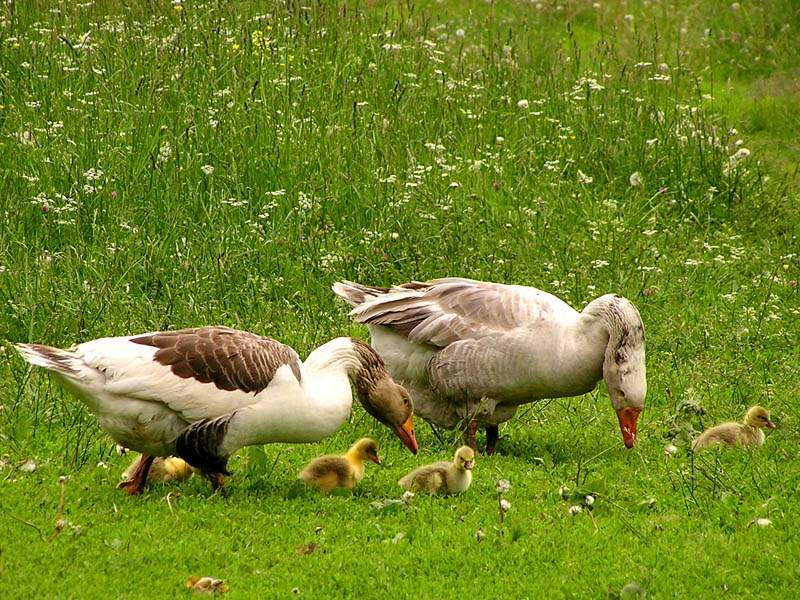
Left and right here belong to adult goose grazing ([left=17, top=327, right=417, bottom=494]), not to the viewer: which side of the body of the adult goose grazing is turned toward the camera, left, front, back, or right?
right

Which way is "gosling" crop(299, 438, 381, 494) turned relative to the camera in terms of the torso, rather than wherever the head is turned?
to the viewer's right

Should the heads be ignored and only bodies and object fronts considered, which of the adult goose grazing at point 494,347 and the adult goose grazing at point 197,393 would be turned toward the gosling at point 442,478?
the adult goose grazing at point 197,393

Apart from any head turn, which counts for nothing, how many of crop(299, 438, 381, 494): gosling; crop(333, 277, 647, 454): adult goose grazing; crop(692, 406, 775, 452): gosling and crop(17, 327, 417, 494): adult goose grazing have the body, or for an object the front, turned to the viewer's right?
4

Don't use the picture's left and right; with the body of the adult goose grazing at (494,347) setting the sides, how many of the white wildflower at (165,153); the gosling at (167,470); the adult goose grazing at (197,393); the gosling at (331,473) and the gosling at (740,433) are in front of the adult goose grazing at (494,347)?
1

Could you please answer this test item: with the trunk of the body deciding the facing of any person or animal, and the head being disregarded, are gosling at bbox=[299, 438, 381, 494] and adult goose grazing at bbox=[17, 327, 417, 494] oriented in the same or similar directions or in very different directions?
same or similar directions

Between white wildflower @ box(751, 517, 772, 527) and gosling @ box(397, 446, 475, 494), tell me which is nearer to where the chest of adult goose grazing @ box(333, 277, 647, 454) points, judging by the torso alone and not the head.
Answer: the white wildflower

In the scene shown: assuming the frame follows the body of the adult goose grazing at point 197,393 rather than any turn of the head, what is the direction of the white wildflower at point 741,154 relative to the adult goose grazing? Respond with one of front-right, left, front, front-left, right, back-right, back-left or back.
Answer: front-left

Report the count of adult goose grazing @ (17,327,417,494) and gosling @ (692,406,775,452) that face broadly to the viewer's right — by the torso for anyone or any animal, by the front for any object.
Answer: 2

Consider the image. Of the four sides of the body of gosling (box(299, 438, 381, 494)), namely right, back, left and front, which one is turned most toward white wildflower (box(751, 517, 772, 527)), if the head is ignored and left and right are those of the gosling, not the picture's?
front

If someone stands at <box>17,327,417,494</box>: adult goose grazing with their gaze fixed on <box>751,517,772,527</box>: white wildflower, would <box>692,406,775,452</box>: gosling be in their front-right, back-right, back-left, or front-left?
front-left

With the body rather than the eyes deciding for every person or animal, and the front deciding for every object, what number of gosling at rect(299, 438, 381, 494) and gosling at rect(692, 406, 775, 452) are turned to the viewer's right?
2

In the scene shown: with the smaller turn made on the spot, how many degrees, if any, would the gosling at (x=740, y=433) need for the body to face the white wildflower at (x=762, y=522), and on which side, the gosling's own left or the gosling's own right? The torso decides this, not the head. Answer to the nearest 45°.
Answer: approximately 90° to the gosling's own right

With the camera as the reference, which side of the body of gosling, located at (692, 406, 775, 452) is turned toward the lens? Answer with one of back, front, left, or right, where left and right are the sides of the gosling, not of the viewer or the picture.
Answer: right

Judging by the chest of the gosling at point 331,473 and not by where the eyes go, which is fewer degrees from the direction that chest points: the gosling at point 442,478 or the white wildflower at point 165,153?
the gosling

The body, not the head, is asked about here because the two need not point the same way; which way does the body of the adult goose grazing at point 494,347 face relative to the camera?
to the viewer's right

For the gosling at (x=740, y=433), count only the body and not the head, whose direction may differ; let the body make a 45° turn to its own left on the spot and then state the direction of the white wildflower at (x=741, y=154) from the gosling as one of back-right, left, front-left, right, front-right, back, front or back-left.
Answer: front-left

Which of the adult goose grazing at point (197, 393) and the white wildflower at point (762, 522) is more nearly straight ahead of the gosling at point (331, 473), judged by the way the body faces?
the white wildflower

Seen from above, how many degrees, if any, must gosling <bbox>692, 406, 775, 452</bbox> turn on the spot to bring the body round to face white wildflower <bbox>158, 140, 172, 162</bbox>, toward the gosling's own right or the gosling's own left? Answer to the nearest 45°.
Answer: approximately 180°
